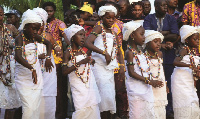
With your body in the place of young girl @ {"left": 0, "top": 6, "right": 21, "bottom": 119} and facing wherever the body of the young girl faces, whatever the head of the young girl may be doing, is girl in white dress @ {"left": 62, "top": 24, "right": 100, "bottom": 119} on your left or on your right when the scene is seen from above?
on your left

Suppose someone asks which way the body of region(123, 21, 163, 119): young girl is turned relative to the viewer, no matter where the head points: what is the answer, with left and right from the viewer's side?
facing the viewer and to the right of the viewer

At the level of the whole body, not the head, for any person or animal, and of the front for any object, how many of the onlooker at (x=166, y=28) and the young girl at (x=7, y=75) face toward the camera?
2

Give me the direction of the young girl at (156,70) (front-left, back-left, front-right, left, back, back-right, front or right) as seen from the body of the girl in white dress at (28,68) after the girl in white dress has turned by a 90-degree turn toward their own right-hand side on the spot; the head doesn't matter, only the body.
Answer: back-left

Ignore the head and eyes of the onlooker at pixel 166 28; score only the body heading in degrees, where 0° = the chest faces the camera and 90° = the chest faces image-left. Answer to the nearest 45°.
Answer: approximately 0°

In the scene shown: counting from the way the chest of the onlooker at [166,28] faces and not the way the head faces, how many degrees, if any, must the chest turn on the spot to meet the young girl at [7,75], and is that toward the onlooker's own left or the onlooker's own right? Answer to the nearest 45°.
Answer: approximately 45° to the onlooker's own right

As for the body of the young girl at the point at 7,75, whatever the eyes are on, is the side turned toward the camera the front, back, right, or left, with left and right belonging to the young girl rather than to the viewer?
front

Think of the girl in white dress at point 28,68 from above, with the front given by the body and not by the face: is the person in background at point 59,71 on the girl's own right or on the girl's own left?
on the girl's own left

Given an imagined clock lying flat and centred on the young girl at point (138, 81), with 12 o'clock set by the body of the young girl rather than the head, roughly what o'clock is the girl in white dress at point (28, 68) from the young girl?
The girl in white dress is roughly at 4 o'clock from the young girl.
